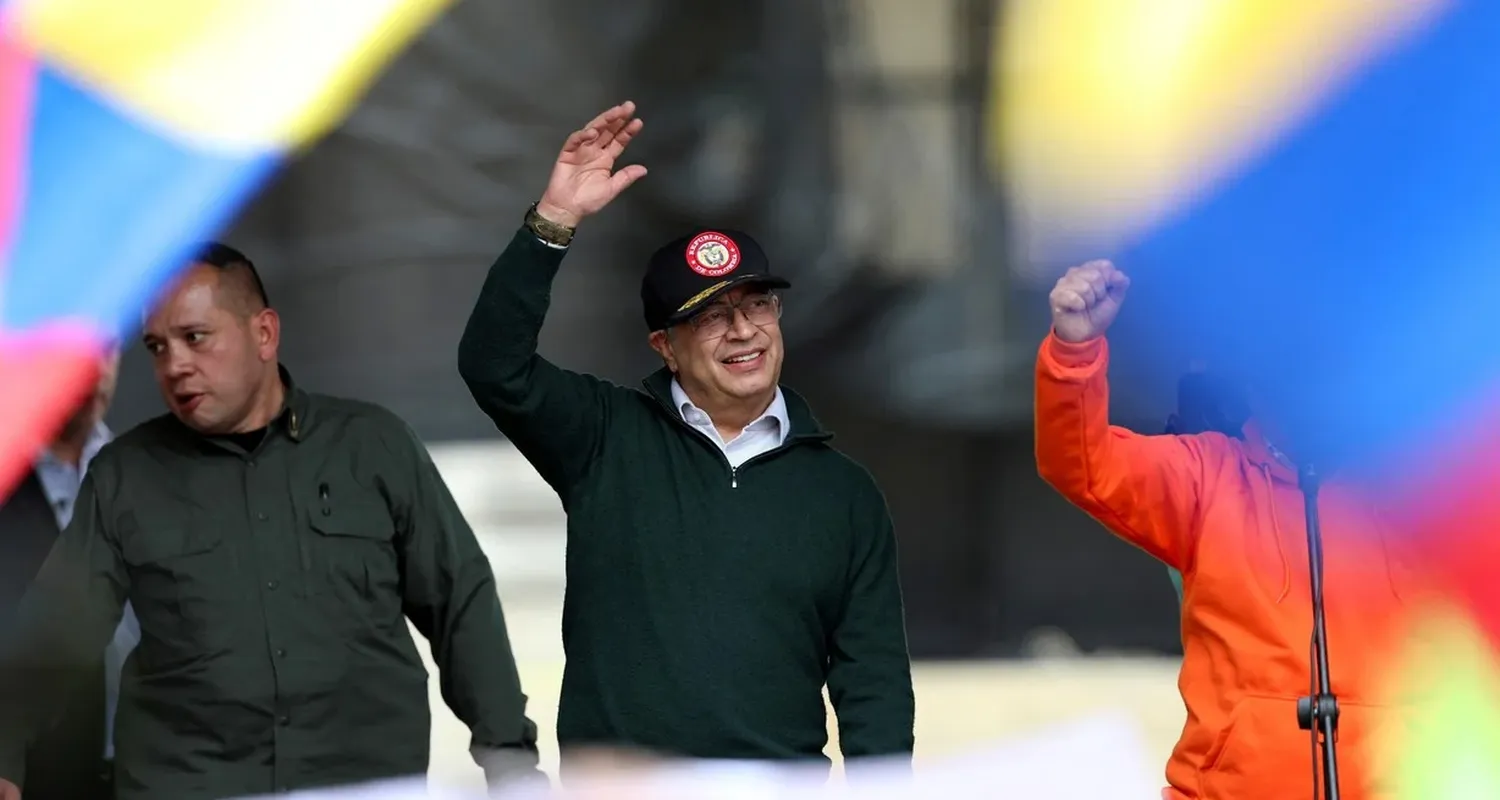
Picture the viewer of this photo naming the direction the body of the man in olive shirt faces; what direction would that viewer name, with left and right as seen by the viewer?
facing the viewer

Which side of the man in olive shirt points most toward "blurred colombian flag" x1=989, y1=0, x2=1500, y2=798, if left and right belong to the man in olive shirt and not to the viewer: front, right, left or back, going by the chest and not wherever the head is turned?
front

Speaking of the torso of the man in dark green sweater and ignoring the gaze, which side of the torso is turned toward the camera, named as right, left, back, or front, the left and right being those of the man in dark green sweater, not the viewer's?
front

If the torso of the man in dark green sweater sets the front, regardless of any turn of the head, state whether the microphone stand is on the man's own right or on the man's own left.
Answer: on the man's own left

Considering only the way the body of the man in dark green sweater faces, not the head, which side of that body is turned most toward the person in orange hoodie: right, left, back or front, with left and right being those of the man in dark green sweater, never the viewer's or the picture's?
left

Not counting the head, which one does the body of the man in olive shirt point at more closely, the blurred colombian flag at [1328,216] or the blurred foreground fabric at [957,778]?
the blurred foreground fabric

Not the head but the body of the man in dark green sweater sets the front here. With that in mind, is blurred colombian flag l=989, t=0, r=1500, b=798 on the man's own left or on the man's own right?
on the man's own left

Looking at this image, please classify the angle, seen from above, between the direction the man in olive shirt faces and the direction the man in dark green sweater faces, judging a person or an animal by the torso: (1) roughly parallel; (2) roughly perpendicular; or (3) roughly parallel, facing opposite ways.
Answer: roughly parallel

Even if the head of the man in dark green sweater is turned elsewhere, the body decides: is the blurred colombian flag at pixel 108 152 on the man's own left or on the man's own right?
on the man's own right

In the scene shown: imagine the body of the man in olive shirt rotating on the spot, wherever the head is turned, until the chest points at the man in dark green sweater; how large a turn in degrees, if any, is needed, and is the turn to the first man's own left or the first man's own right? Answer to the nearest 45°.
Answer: approximately 45° to the first man's own left

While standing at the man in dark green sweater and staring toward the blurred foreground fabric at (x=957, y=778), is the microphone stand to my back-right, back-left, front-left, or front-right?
front-left

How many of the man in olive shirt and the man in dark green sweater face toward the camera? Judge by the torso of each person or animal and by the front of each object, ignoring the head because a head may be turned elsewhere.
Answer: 2

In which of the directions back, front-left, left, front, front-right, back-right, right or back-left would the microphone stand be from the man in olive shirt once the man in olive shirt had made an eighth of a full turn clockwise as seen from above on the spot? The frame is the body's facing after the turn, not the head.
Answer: left

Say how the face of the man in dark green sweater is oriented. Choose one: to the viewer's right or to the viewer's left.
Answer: to the viewer's right
